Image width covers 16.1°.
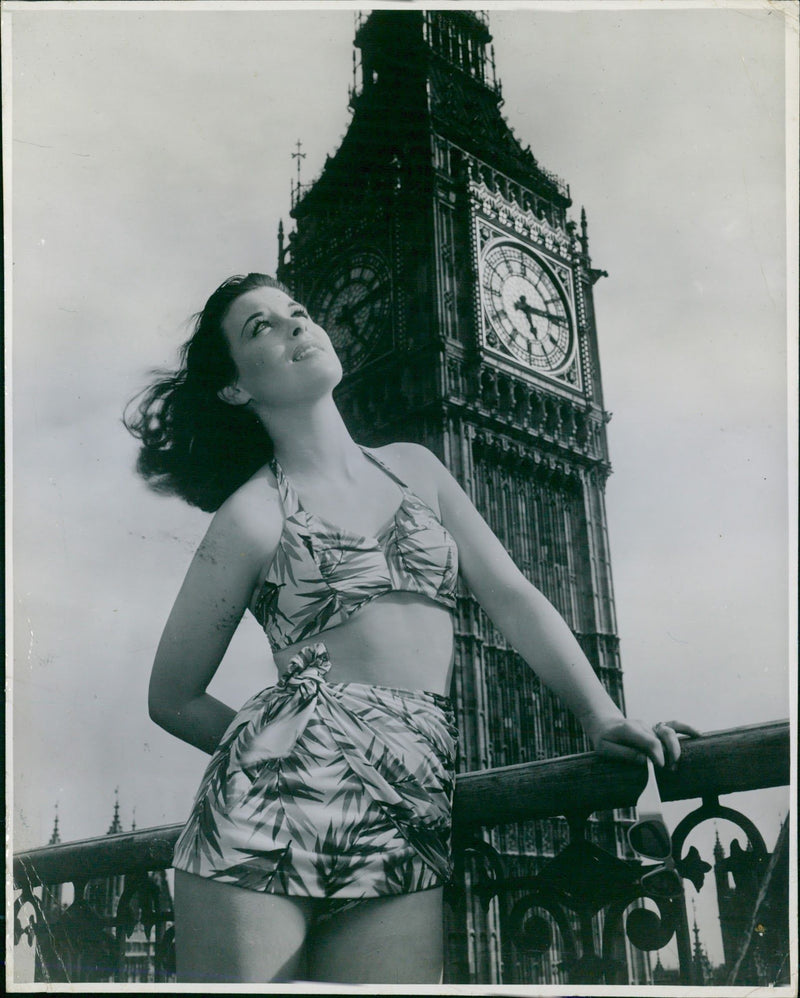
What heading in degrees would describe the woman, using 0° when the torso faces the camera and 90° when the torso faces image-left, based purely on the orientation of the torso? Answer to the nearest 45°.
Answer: approximately 315°
